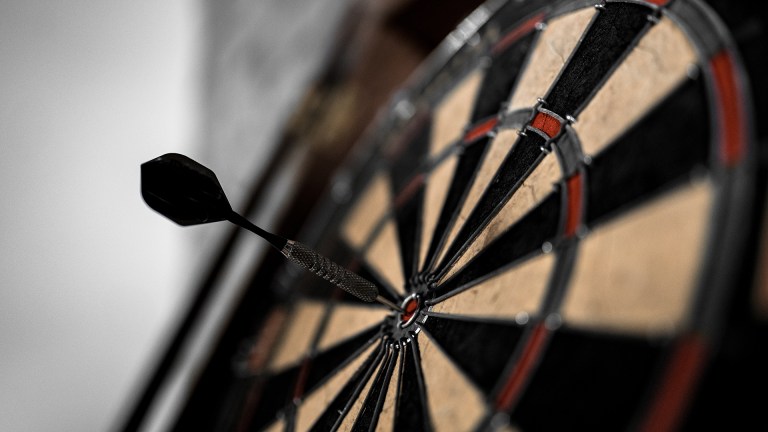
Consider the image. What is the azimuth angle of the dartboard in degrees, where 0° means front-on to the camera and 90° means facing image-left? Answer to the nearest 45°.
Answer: approximately 45°
